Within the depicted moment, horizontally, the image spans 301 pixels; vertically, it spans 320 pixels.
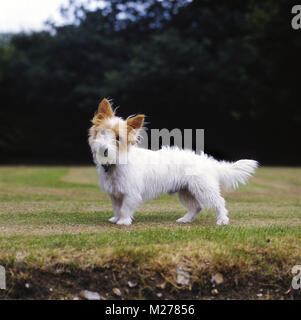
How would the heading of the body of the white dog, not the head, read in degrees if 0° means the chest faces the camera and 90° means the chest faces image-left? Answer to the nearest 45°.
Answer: approximately 90°
